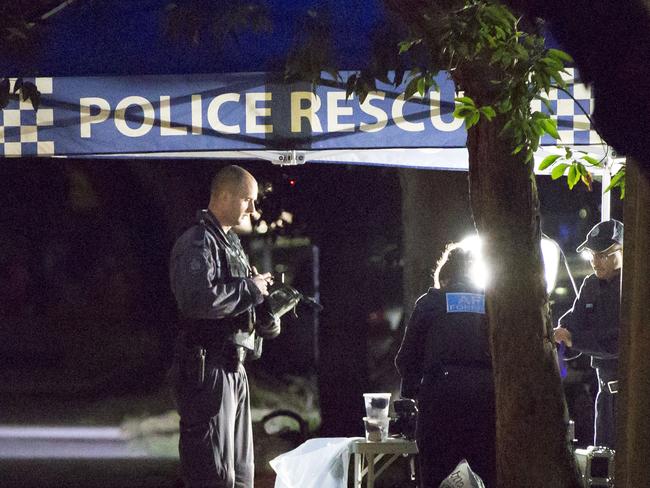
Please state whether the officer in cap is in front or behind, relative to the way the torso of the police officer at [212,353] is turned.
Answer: in front

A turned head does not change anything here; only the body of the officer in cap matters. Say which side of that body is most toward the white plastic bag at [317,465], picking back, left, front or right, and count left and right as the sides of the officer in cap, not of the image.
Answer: front

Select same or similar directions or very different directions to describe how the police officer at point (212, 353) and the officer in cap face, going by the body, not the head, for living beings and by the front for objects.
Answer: very different directions

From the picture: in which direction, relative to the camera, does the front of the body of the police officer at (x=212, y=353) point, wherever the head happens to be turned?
to the viewer's right

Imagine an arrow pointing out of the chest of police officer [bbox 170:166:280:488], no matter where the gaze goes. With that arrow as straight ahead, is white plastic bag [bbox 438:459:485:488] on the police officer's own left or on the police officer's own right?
on the police officer's own right

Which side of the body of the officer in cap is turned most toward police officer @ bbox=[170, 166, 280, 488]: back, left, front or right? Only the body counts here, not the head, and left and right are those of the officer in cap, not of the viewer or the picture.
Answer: front

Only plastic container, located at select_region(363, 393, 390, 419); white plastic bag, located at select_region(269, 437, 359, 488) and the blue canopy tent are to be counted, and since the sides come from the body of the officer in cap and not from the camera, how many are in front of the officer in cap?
3

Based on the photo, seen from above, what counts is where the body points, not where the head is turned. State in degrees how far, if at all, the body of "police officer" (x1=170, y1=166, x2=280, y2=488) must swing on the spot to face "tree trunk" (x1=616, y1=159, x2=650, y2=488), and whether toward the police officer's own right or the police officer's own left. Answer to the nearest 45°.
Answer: approximately 45° to the police officer's own right

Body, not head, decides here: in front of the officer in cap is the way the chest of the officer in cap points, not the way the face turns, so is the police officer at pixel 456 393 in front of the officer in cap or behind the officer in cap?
in front

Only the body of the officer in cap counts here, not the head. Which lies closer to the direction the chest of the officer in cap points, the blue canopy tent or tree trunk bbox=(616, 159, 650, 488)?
the blue canopy tent

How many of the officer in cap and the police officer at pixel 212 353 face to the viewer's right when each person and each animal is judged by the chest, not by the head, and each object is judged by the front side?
1

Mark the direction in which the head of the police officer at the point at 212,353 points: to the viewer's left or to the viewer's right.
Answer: to the viewer's right

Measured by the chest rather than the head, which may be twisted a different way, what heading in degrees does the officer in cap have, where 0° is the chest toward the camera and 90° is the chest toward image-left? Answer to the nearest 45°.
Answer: approximately 45°

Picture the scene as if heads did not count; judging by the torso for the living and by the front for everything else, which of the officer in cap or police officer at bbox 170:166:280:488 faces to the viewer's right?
the police officer

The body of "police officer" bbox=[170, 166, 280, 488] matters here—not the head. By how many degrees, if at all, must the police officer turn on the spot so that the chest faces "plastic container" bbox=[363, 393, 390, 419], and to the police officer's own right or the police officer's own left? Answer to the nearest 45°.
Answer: approximately 45° to the police officer's own left

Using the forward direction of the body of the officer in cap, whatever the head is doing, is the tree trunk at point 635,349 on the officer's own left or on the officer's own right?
on the officer's own left
